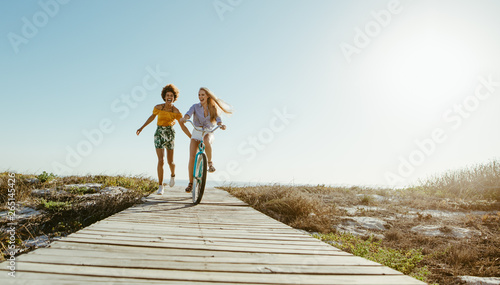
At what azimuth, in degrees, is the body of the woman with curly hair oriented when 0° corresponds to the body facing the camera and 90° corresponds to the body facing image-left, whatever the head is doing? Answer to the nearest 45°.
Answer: approximately 0°

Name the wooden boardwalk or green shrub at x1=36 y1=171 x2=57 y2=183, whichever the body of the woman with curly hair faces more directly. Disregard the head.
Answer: the wooden boardwalk

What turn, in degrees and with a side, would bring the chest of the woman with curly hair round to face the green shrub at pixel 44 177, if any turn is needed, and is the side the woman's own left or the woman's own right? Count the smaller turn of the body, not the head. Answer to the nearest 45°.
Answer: approximately 135° to the woman's own right

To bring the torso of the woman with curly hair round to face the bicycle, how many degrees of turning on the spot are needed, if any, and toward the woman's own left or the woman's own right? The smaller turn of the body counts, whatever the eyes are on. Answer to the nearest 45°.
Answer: approximately 45° to the woman's own left

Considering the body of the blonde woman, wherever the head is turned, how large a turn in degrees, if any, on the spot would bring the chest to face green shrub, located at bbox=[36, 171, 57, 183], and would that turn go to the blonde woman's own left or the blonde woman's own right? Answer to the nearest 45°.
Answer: approximately 135° to the blonde woman's own right

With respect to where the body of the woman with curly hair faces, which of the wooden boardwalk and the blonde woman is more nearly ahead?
the wooden boardwalk

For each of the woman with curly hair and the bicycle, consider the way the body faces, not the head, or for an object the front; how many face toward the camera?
2

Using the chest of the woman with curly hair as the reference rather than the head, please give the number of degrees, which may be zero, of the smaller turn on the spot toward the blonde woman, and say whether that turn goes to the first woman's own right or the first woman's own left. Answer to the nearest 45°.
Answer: approximately 45° to the first woman's own left
